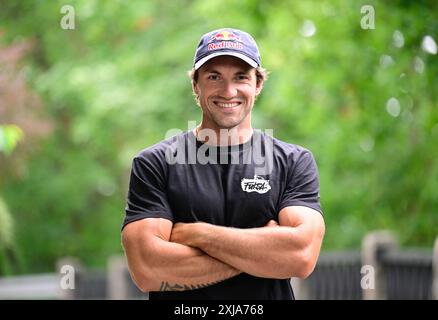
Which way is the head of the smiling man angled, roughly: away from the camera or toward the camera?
toward the camera

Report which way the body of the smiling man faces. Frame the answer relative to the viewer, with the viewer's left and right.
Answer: facing the viewer
